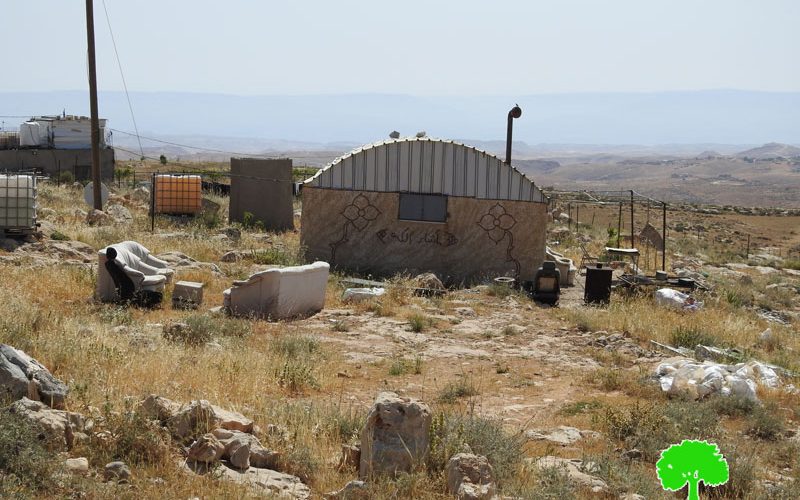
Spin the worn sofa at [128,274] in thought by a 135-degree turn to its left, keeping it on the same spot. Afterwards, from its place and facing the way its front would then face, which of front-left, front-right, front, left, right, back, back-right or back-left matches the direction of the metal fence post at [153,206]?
front

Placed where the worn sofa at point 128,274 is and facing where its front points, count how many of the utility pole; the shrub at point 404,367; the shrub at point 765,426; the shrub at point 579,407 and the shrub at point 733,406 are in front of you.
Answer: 4

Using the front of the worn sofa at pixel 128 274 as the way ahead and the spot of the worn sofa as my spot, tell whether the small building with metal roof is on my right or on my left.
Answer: on my left

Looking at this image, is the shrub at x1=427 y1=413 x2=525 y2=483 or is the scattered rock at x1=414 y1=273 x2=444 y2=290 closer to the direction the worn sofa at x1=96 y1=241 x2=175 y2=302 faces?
the shrub

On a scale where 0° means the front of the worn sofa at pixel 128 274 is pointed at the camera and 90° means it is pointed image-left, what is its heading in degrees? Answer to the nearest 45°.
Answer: approximately 315°

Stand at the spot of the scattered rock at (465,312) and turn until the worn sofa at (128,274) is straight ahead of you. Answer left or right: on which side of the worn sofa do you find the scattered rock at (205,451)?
left

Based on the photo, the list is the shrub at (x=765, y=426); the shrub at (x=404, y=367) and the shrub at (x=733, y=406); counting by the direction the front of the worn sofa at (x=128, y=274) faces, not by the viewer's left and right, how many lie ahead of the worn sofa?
3

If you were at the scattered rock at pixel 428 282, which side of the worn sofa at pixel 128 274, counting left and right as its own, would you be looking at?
front
